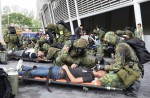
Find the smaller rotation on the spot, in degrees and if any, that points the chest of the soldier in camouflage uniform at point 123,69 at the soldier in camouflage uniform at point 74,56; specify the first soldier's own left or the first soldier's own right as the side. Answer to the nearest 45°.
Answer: approximately 45° to the first soldier's own right

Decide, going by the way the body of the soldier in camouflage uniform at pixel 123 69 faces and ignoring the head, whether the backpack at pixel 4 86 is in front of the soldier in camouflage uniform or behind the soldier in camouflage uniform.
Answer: in front

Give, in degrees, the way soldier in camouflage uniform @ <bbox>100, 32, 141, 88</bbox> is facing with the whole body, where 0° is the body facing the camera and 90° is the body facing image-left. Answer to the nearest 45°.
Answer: approximately 90°

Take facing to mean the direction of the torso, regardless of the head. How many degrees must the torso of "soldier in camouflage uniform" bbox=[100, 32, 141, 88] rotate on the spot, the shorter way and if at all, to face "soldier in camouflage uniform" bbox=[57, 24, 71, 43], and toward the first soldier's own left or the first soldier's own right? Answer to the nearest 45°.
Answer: approximately 45° to the first soldier's own right

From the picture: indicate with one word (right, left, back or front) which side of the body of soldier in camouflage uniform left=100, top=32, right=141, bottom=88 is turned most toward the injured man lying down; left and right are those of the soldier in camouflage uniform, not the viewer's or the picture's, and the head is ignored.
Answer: front

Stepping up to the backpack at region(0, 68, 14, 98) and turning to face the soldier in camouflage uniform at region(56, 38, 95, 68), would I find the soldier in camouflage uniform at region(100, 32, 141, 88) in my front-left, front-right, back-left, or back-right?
front-right

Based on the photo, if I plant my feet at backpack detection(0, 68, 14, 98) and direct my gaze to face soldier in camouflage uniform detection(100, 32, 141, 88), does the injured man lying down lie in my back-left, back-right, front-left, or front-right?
front-left
